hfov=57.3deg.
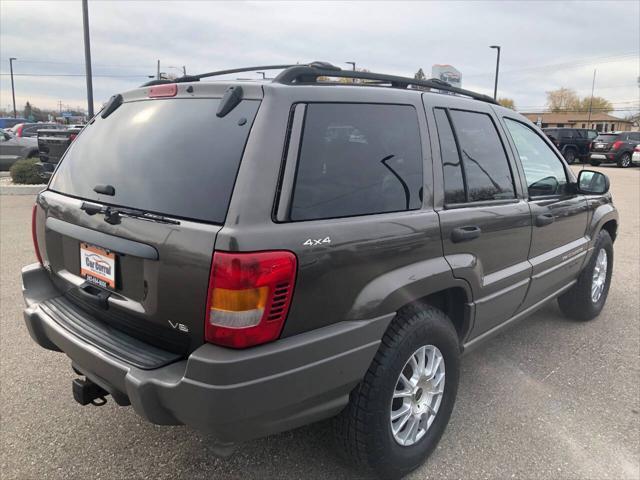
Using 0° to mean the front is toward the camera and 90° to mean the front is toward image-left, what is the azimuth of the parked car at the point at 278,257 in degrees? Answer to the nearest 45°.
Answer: approximately 225°

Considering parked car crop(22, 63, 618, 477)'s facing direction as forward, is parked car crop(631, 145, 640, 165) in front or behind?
in front

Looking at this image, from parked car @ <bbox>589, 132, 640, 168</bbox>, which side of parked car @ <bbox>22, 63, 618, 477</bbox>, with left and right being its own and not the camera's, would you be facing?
front

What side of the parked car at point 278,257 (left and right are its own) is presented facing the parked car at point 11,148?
left

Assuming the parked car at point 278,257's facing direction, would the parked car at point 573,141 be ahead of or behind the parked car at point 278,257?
ahead

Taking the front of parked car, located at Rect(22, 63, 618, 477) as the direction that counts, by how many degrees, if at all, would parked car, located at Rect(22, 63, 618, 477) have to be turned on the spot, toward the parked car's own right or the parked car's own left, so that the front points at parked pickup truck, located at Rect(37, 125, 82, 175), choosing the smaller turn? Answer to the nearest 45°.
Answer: approximately 90° to the parked car's own left

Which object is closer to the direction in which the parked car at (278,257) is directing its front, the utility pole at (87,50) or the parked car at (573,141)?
the parked car
